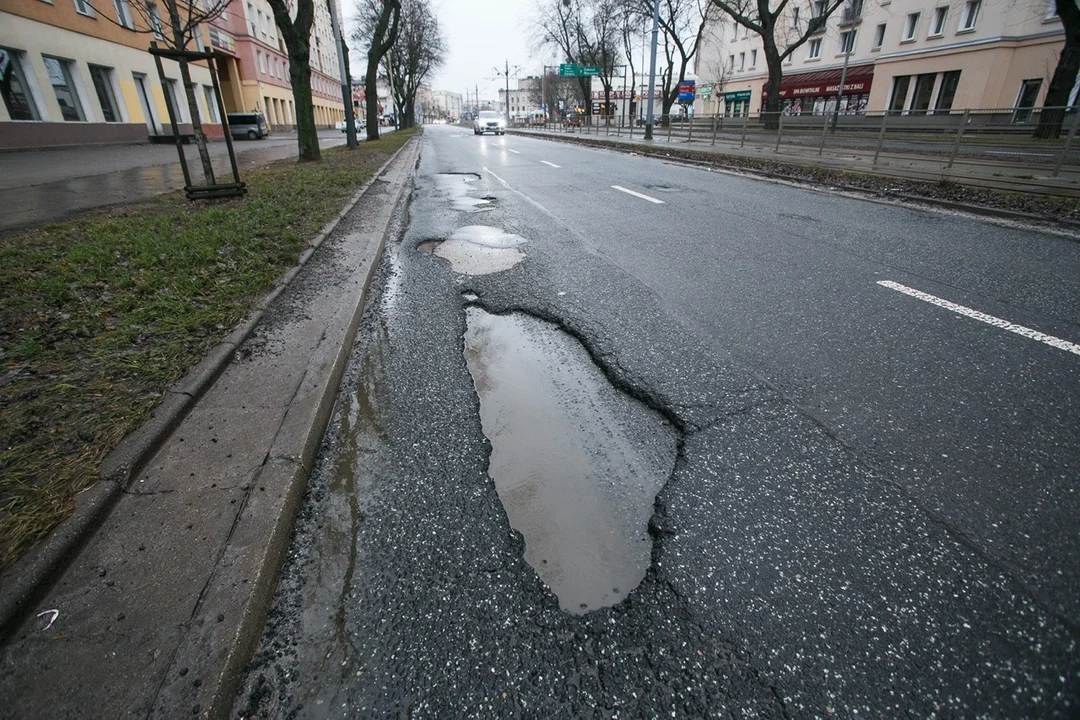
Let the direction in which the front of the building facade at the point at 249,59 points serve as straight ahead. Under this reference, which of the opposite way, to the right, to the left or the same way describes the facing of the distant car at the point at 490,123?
to the right

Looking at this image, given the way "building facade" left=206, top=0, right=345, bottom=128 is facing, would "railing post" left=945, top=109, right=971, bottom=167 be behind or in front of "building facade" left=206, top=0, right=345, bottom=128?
in front

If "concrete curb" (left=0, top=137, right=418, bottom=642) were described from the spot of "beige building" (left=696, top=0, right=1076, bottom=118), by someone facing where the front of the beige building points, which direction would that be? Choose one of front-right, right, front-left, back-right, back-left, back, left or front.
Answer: front-left

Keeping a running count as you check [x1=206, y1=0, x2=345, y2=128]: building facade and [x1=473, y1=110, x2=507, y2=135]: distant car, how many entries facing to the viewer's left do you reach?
0

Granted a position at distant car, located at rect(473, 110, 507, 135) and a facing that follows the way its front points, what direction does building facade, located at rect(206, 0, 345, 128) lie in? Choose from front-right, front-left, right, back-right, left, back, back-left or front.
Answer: right

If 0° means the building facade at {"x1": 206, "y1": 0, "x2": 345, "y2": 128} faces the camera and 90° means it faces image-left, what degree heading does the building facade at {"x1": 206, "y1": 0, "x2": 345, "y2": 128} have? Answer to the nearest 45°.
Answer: approximately 315°

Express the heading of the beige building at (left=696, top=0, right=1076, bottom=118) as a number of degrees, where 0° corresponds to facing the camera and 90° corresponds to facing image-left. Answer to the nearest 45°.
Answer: approximately 45°

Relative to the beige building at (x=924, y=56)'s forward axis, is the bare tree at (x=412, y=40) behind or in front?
in front

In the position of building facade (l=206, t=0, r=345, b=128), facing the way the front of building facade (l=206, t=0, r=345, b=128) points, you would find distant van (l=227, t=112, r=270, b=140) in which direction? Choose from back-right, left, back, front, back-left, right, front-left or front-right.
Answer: front-right

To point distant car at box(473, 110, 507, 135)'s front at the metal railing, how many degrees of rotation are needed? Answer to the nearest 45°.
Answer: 0° — it already faces it

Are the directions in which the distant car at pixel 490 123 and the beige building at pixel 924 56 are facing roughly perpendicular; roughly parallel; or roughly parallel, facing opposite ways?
roughly perpendicular
